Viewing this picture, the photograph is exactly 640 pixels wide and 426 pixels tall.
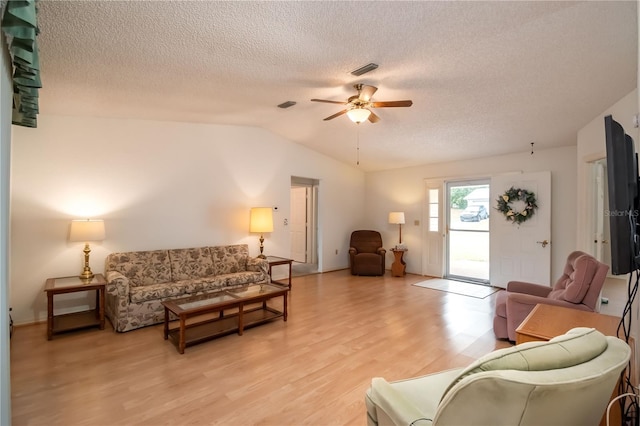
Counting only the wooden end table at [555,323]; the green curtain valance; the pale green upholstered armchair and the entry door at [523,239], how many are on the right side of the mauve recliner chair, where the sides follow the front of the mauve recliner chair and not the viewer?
1

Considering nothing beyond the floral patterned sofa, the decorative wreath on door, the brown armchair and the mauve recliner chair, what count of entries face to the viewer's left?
1

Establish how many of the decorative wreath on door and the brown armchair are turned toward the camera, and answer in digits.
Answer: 2

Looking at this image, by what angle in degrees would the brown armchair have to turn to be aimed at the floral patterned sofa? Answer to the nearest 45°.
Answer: approximately 45° to its right

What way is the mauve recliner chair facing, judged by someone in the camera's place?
facing to the left of the viewer

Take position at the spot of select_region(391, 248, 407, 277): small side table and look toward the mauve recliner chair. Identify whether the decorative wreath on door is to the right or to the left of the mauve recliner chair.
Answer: left

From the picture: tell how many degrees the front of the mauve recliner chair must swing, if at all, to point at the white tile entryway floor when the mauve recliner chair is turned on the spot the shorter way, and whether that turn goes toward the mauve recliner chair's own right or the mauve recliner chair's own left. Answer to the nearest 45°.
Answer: approximately 45° to the mauve recliner chair's own right

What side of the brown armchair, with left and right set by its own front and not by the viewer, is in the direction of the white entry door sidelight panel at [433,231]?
left

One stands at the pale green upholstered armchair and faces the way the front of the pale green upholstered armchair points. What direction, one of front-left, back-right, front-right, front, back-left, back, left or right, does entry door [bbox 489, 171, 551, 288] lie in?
front-right

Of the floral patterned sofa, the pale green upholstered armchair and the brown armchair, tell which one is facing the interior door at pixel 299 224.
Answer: the pale green upholstered armchair

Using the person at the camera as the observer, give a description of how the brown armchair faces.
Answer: facing the viewer

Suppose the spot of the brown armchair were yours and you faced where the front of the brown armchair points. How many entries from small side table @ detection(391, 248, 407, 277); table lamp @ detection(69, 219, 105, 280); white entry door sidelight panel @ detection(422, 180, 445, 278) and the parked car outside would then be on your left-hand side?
3

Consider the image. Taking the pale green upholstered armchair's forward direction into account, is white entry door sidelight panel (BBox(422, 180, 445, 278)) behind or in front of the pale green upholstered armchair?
in front

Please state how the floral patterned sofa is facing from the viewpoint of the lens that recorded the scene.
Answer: facing the viewer and to the right of the viewer

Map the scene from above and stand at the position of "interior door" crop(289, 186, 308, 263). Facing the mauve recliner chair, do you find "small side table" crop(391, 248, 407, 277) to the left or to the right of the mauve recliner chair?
left

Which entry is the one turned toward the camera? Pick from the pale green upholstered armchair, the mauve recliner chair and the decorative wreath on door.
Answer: the decorative wreath on door

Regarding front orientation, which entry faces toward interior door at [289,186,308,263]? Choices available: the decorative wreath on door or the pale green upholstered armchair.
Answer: the pale green upholstered armchair

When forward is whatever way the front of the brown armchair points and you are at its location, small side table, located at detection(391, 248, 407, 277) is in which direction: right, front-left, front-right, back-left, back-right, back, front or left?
left

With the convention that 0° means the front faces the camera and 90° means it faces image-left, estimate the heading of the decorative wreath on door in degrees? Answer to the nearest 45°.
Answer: approximately 0°

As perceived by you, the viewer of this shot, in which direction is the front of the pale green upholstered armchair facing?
facing away from the viewer and to the left of the viewer
